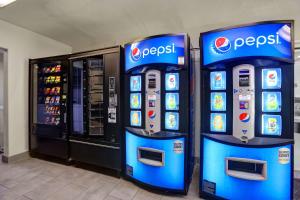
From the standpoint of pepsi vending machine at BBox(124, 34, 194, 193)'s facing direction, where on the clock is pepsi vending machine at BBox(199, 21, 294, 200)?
pepsi vending machine at BBox(199, 21, 294, 200) is roughly at 8 o'clock from pepsi vending machine at BBox(124, 34, 194, 193).

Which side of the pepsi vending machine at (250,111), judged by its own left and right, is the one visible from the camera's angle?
front

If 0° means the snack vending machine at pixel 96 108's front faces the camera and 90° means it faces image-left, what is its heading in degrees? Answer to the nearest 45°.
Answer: approximately 45°

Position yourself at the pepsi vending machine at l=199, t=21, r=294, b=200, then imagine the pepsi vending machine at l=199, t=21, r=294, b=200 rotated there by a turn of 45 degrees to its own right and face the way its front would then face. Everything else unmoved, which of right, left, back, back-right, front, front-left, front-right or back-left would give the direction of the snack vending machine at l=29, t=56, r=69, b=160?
front-right

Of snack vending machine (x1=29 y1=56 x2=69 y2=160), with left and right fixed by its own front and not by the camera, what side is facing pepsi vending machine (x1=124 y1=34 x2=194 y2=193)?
left

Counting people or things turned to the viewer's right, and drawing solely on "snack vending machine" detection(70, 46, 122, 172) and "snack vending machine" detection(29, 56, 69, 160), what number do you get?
0

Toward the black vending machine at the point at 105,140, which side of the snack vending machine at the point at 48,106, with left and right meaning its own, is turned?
left

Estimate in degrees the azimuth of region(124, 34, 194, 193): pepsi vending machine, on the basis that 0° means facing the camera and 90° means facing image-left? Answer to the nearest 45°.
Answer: approximately 45°

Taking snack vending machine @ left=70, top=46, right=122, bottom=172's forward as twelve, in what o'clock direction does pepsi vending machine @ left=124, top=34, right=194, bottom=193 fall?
The pepsi vending machine is roughly at 9 o'clock from the snack vending machine.

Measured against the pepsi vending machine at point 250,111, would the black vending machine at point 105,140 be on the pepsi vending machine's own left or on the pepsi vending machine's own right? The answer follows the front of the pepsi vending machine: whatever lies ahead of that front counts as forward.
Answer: on the pepsi vending machine's own right

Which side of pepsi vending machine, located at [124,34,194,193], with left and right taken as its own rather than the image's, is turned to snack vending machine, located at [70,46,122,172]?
right

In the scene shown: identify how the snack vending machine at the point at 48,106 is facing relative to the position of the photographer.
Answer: facing the viewer and to the left of the viewer
